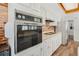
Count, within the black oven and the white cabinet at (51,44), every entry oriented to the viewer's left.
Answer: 0

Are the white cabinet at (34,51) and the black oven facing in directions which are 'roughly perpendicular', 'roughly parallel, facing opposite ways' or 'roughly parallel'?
roughly parallel

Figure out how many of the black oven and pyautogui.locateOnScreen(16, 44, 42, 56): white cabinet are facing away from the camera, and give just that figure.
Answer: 0

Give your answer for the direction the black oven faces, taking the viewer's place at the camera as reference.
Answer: facing the viewer and to the right of the viewer
